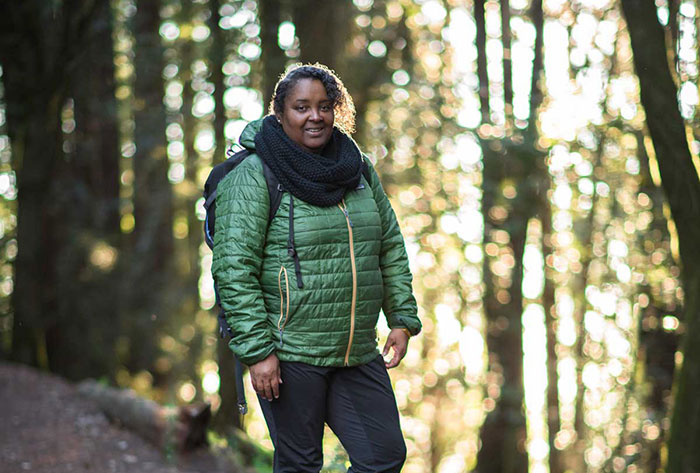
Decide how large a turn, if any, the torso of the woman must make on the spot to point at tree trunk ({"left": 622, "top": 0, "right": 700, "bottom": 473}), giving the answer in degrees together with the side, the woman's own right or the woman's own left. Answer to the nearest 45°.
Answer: approximately 90° to the woman's own left

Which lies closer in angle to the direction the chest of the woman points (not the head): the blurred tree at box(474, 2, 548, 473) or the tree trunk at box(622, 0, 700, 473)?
the tree trunk

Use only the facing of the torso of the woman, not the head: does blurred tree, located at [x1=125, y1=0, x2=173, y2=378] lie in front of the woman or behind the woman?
behind

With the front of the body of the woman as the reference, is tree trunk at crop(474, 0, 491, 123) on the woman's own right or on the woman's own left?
on the woman's own left

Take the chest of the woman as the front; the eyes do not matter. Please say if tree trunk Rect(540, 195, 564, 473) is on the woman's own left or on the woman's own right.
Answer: on the woman's own left

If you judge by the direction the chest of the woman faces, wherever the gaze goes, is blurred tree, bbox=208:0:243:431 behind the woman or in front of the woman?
behind

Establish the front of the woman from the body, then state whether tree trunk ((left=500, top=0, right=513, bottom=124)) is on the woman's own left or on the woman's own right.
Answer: on the woman's own left

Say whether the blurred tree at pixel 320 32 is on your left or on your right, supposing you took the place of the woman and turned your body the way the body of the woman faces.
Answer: on your left

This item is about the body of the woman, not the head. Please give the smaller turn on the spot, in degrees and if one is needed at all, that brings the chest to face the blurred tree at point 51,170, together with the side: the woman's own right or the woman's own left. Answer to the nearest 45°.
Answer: approximately 180°

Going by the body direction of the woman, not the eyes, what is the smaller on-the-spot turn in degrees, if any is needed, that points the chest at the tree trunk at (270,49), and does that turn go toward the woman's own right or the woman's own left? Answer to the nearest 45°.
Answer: approximately 135° to the woman's own left

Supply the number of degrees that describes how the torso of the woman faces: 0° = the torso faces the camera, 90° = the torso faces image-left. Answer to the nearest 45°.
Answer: approximately 315°
